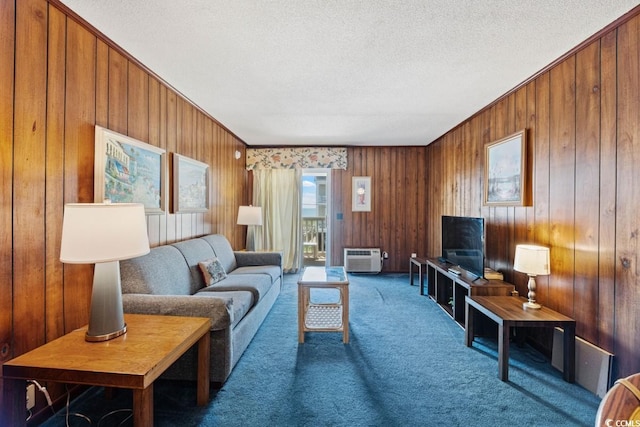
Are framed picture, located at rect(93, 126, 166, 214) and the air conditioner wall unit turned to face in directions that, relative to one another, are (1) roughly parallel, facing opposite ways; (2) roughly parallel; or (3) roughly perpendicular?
roughly perpendicular

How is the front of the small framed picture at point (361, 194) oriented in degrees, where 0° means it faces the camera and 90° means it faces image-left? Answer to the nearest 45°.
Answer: approximately 0°

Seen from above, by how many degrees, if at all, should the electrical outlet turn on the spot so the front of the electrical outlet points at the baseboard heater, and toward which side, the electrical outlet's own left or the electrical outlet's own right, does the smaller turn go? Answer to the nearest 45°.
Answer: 0° — it already faces it

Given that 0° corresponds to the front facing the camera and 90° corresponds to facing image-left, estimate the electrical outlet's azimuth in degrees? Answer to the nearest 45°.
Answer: approximately 315°

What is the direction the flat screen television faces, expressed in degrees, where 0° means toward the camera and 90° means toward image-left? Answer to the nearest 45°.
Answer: approximately 45°

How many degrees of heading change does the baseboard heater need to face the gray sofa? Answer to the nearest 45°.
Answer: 0° — it already faces it

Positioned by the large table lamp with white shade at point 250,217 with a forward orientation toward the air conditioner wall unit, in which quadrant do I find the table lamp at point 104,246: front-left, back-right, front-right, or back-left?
back-right

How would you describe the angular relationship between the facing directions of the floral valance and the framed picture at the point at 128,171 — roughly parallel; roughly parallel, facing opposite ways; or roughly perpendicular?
roughly perpendicular
